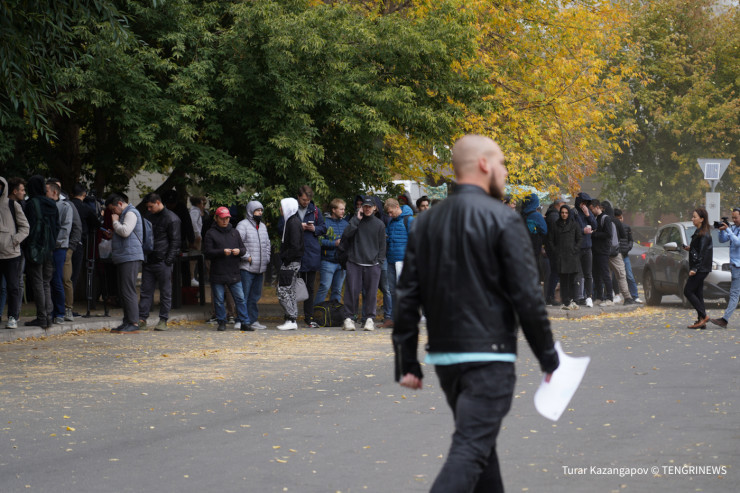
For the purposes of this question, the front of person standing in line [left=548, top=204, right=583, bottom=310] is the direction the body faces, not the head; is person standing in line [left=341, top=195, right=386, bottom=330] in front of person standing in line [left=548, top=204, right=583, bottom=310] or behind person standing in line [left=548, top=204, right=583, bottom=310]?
in front

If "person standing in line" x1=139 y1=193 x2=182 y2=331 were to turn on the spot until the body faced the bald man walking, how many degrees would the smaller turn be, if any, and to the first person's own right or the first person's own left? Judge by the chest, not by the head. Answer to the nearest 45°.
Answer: approximately 45° to the first person's own left

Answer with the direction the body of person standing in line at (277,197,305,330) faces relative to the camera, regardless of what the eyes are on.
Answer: to the viewer's left

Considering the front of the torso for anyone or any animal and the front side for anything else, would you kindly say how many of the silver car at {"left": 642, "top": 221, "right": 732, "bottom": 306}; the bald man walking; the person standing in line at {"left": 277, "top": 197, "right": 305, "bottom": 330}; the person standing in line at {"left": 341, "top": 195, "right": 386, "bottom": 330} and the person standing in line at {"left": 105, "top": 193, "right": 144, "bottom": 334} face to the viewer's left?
2

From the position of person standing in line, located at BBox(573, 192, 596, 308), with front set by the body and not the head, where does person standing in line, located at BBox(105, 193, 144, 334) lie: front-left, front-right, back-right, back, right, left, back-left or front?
right

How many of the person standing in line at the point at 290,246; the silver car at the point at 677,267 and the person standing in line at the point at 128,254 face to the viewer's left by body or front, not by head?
2

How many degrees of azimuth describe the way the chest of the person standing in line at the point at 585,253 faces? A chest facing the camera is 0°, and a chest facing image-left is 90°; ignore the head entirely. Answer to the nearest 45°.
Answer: approximately 315°

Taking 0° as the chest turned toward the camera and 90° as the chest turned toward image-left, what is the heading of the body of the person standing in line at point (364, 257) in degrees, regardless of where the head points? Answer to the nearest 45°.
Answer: approximately 0°

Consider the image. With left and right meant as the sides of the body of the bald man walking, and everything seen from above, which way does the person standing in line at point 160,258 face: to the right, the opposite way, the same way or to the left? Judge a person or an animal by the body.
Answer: the opposite way

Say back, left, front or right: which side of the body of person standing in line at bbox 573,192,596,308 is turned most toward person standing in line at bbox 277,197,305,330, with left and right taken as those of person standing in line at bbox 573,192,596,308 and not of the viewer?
right

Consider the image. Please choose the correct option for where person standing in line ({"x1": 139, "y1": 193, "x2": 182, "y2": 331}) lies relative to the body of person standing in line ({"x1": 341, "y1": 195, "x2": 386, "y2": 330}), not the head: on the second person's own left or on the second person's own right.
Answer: on the second person's own right

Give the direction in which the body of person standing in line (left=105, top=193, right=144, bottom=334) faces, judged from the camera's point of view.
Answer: to the viewer's left

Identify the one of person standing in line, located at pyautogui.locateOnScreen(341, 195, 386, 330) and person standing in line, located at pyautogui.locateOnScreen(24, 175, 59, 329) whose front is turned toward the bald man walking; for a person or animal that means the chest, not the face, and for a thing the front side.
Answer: person standing in line, located at pyautogui.locateOnScreen(341, 195, 386, 330)
